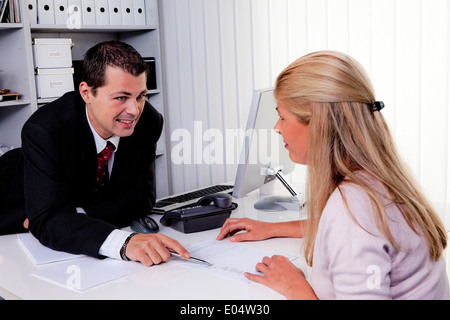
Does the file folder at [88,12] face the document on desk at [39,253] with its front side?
yes

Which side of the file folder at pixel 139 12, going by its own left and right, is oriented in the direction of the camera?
front

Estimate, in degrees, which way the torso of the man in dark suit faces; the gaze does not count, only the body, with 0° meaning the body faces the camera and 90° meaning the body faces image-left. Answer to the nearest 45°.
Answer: approximately 315°

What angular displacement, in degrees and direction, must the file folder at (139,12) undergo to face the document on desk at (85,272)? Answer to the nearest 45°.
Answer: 0° — it already faces it

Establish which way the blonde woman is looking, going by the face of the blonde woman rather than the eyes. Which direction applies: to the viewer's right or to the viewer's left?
to the viewer's left

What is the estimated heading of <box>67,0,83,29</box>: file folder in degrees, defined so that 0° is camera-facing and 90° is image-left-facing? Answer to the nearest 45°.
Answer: approximately 0°

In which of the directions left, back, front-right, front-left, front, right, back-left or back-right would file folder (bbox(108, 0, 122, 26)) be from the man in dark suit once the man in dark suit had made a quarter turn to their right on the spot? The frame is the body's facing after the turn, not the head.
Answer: back-right
